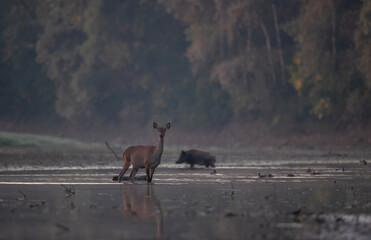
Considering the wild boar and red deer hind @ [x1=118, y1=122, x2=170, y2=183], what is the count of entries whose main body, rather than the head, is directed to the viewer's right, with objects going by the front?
1

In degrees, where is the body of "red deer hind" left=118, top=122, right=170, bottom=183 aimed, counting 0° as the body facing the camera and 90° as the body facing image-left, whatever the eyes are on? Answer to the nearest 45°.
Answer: approximately 270°

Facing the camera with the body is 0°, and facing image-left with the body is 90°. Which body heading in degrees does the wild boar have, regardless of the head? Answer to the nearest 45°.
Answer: approximately 90°

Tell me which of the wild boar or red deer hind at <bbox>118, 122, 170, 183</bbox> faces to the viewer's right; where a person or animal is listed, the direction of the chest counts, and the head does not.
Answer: the red deer hind

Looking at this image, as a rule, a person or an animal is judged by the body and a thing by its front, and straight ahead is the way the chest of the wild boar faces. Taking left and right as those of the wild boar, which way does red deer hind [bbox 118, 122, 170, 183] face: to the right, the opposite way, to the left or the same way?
the opposite way

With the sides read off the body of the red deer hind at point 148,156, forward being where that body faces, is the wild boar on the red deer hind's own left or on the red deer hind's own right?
on the red deer hind's own left
